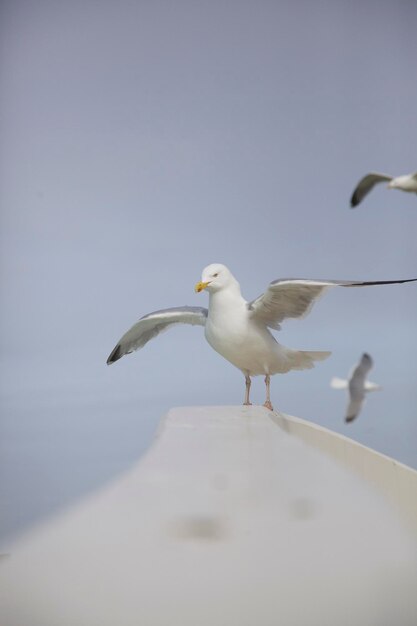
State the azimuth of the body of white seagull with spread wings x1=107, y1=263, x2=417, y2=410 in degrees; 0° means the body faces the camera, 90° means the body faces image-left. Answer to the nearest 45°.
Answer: approximately 45°
